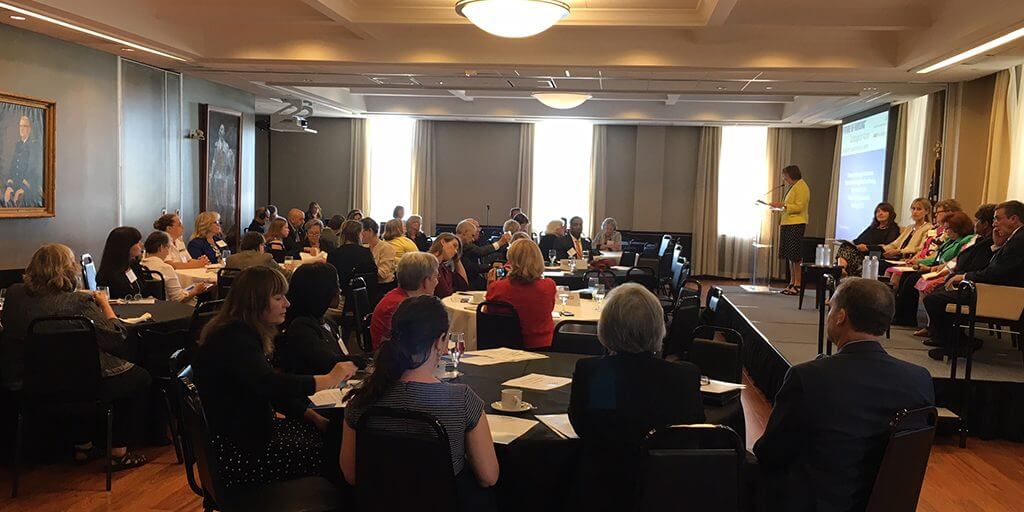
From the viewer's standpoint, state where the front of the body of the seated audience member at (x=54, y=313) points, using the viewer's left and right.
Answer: facing away from the viewer and to the right of the viewer

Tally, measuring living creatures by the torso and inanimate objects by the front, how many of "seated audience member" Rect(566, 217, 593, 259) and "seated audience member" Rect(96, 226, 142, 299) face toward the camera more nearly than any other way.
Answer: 1

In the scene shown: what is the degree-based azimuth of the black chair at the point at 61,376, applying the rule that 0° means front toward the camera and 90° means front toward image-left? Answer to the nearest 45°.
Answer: approximately 180°

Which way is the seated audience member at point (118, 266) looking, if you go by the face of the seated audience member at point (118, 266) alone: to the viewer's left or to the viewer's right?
to the viewer's right

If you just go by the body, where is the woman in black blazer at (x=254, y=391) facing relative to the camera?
to the viewer's right

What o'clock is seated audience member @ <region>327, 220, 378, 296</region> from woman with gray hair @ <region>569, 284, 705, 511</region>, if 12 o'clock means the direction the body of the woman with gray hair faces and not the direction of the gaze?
The seated audience member is roughly at 11 o'clock from the woman with gray hair.

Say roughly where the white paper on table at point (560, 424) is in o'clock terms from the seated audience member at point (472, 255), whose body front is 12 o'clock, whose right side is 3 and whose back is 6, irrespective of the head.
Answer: The white paper on table is roughly at 3 o'clock from the seated audience member.

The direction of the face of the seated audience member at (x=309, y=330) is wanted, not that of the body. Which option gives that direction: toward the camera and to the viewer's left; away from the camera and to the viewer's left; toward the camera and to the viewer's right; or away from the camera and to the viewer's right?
away from the camera and to the viewer's right

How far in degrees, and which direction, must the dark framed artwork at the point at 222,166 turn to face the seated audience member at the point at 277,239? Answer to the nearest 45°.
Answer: approximately 45° to its right

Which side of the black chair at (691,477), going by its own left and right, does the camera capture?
back

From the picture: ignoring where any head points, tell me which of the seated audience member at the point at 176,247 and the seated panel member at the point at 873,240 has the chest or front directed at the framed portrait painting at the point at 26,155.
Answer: the seated panel member at the point at 873,240

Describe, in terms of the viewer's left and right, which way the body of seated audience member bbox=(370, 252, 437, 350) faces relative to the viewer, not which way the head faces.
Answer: facing away from the viewer and to the right of the viewer

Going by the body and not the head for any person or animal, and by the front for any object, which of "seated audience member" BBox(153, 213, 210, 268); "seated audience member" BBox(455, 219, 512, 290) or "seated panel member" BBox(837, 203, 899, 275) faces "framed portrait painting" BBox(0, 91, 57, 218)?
"seated panel member" BBox(837, 203, 899, 275)
